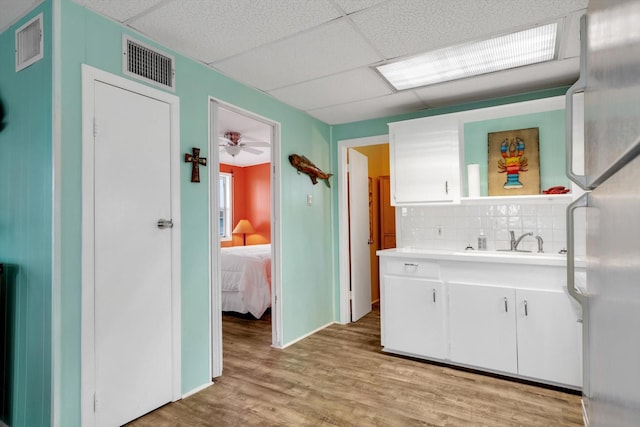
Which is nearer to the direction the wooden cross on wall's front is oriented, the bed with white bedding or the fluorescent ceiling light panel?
the fluorescent ceiling light panel

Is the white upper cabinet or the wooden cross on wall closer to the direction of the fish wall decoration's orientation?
the wooden cross on wall

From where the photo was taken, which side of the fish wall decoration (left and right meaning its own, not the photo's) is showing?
left

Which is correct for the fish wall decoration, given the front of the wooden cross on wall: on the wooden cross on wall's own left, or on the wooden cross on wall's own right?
on the wooden cross on wall's own left

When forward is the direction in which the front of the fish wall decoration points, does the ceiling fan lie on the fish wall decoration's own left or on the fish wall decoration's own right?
on the fish wall decoration's own right

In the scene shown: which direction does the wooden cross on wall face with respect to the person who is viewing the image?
facing the viewer and to the right of the viewer

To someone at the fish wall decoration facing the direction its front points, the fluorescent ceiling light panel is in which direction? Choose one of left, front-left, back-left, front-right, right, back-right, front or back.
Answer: back-left

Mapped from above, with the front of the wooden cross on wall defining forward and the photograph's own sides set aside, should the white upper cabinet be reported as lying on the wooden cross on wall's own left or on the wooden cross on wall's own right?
on the wooden cross on wall's own left
